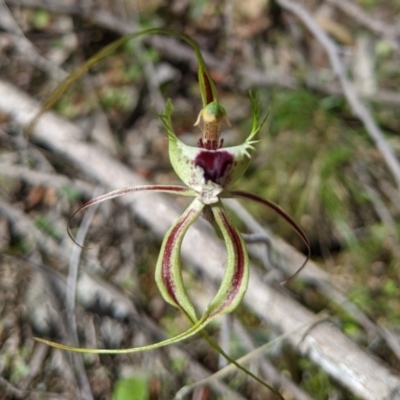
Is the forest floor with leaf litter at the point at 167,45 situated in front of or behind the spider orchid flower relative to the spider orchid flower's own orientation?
behind

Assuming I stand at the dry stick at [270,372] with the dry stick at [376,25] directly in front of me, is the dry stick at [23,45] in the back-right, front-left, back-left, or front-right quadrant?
front-left

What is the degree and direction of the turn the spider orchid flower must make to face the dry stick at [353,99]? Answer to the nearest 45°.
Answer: approximately 180°

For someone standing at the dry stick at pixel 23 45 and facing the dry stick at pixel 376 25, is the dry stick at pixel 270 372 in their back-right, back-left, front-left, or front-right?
front-right

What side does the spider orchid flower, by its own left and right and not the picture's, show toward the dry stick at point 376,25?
back

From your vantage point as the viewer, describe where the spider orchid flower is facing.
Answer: facing the viewer
